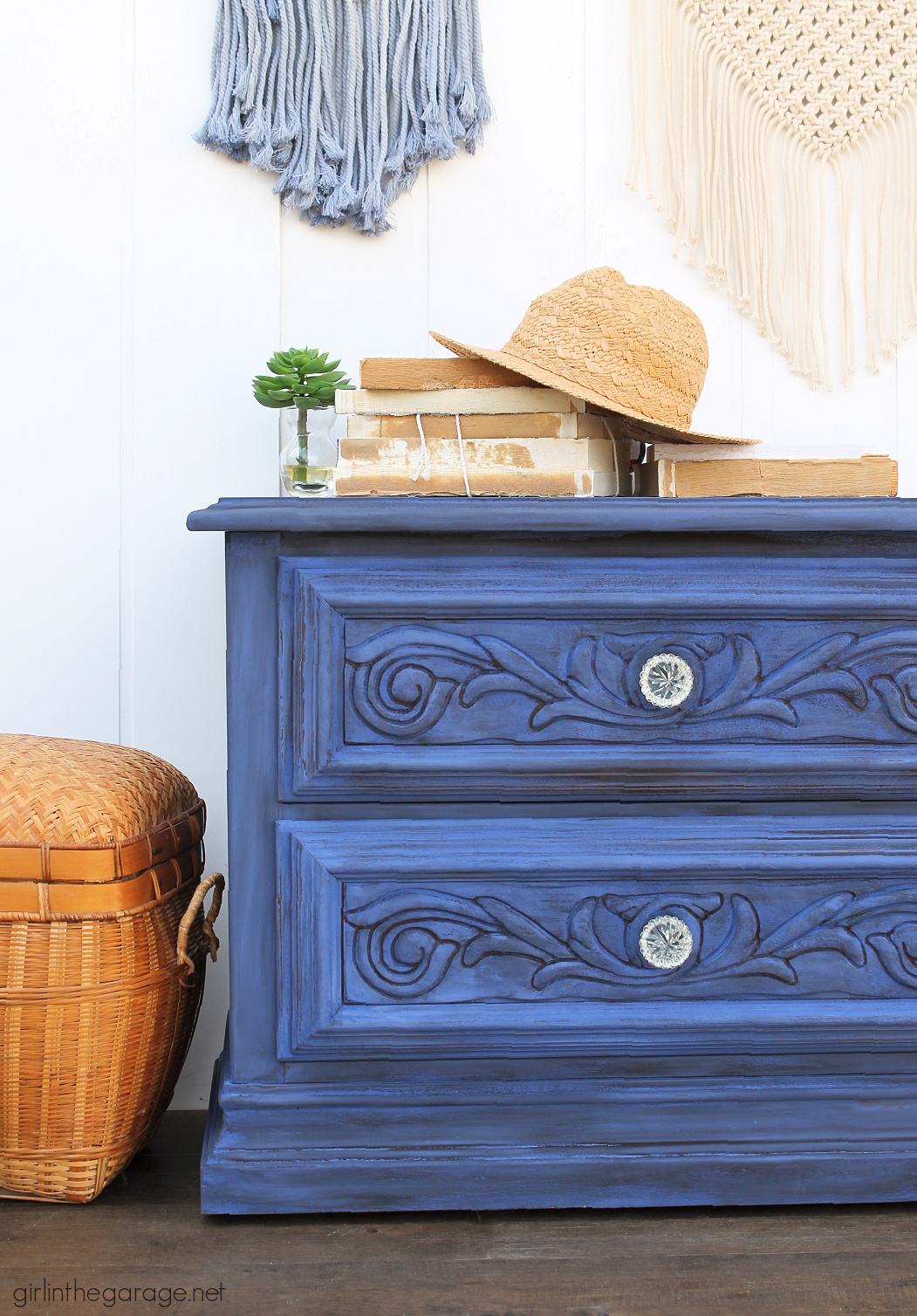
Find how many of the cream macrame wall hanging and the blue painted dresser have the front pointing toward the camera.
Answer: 2

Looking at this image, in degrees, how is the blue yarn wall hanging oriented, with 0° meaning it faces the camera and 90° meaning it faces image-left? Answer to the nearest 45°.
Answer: approximately 0°
